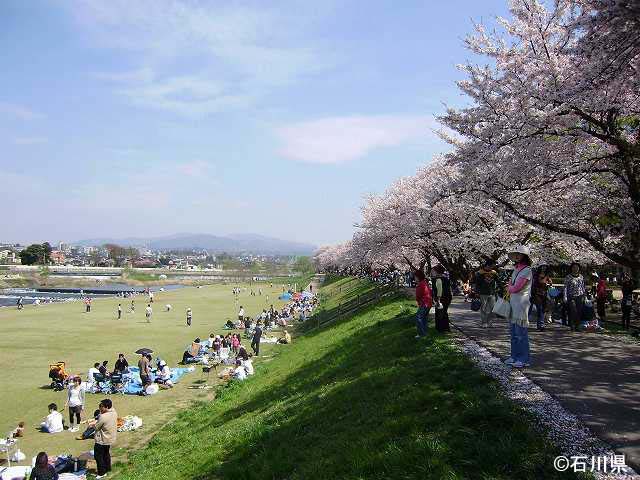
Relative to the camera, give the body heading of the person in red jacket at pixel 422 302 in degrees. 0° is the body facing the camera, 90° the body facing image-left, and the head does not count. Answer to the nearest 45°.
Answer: approximately 90°

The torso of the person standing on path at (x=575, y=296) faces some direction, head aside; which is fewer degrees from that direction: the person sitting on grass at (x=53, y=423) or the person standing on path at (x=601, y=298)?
the person sitting on grass

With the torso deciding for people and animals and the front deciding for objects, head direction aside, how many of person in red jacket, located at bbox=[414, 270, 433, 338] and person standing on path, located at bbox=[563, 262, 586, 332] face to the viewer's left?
1

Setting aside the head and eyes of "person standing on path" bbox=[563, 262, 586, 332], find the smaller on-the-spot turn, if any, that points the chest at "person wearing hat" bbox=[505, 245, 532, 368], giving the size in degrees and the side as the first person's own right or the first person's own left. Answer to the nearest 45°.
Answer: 0° — they already face them

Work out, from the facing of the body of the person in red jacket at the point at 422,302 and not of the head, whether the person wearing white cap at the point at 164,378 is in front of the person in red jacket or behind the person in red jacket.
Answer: in front

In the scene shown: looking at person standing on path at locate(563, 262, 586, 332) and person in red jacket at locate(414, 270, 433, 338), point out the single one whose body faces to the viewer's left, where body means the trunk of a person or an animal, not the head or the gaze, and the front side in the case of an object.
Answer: the person in red jacket

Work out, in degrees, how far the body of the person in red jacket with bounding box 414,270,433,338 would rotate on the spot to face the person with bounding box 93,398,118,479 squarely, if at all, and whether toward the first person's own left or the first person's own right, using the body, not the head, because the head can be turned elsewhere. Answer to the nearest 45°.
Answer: approximately 45° to the first person's own left

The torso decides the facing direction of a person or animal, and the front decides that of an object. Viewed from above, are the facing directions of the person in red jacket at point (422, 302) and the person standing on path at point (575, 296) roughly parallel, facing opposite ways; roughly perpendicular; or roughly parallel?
roughly perpendicular

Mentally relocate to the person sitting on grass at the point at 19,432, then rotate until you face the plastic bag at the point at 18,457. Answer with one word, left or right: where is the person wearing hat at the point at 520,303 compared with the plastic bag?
left

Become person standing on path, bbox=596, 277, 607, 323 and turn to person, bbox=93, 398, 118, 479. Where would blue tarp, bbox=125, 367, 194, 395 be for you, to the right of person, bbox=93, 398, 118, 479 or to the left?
right

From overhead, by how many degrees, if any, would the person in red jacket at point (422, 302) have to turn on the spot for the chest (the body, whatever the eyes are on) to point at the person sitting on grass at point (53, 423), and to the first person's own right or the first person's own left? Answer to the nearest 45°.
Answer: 0° — they already face them

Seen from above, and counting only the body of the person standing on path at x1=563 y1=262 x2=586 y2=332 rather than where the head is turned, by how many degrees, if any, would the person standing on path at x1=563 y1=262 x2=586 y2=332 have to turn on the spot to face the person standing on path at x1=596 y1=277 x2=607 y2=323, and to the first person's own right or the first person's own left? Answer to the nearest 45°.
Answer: approximately 180°

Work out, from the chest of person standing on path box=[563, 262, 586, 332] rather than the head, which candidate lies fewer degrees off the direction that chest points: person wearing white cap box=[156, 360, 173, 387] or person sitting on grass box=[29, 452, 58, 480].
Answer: the person sitting on grass

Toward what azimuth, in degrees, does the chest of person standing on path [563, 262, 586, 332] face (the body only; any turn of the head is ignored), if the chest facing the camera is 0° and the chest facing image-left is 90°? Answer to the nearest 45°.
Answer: approximately 0°
